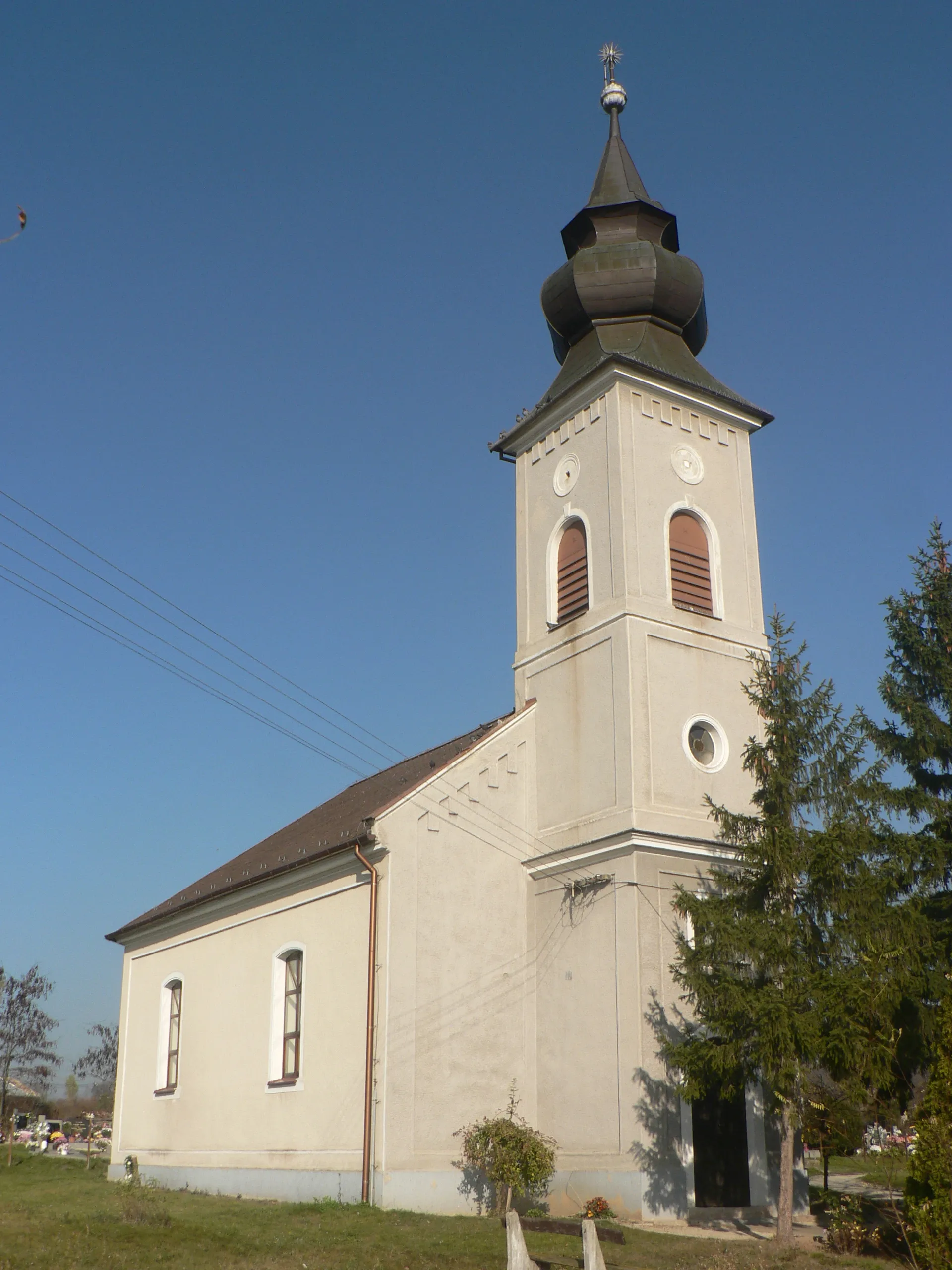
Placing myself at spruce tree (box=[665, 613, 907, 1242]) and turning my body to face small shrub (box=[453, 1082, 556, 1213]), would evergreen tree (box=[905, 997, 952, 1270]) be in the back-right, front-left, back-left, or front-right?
back-left

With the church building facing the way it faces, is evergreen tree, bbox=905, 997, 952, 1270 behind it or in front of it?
in front

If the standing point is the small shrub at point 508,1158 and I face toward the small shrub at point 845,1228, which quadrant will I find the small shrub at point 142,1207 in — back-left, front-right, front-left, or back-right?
back-right

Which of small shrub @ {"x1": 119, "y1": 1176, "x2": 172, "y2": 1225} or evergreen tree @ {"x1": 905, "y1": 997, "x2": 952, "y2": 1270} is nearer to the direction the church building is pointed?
the evergreen tree

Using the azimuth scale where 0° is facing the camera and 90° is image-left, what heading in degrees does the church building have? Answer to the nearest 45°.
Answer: approximately 315°

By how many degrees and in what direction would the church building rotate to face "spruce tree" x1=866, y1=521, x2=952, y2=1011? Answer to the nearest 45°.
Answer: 0° — it already faces it
